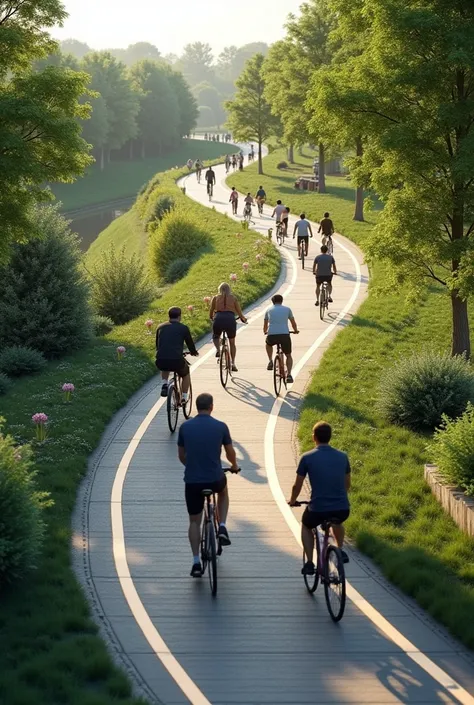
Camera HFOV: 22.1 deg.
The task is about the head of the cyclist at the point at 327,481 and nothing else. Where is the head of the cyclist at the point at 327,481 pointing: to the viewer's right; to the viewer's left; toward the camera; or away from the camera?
away from the camera

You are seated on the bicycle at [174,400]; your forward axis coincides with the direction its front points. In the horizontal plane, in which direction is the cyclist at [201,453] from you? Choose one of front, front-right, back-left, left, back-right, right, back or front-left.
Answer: back-right

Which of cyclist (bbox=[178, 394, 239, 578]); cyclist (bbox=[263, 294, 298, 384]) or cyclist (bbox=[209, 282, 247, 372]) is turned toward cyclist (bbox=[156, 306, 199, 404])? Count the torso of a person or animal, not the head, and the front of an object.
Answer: cyclist (bbox=[178, 394, 239, 578])

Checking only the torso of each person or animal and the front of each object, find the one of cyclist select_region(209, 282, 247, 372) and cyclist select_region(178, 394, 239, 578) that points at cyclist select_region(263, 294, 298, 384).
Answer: cyclist select_region(178, 394, 239, 578)

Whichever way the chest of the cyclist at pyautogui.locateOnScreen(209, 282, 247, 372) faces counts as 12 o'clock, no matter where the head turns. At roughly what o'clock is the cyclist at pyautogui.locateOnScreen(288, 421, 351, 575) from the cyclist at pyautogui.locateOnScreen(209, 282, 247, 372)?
the cyclist at pyautogui.locateOnScreen(288, 421, 351, 575) is roughly at 6 o'clock from the cyclist at pyautogui.locateOnScreen(209, 282, 247, 372).

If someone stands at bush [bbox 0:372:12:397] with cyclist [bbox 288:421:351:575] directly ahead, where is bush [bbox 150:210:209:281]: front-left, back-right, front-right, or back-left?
back-left

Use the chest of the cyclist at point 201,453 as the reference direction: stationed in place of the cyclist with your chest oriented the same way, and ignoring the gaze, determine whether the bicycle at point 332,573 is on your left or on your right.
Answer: on your right

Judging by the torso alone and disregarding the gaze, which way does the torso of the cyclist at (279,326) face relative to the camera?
away from the camera

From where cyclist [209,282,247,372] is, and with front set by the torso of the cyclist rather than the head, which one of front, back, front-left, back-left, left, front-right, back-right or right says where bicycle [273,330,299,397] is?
back-right

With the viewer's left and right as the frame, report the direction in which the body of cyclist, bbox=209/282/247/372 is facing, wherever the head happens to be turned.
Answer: facing away from the viewer

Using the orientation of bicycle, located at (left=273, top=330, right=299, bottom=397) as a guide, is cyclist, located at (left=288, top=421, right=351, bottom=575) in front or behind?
behind

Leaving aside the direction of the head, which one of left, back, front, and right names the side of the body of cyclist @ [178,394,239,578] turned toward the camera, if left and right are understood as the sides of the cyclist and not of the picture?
back

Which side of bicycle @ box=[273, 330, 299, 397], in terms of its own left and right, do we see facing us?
back

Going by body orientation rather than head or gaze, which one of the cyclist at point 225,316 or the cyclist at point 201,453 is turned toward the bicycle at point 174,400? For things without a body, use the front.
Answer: the cyclist at point 201,453
